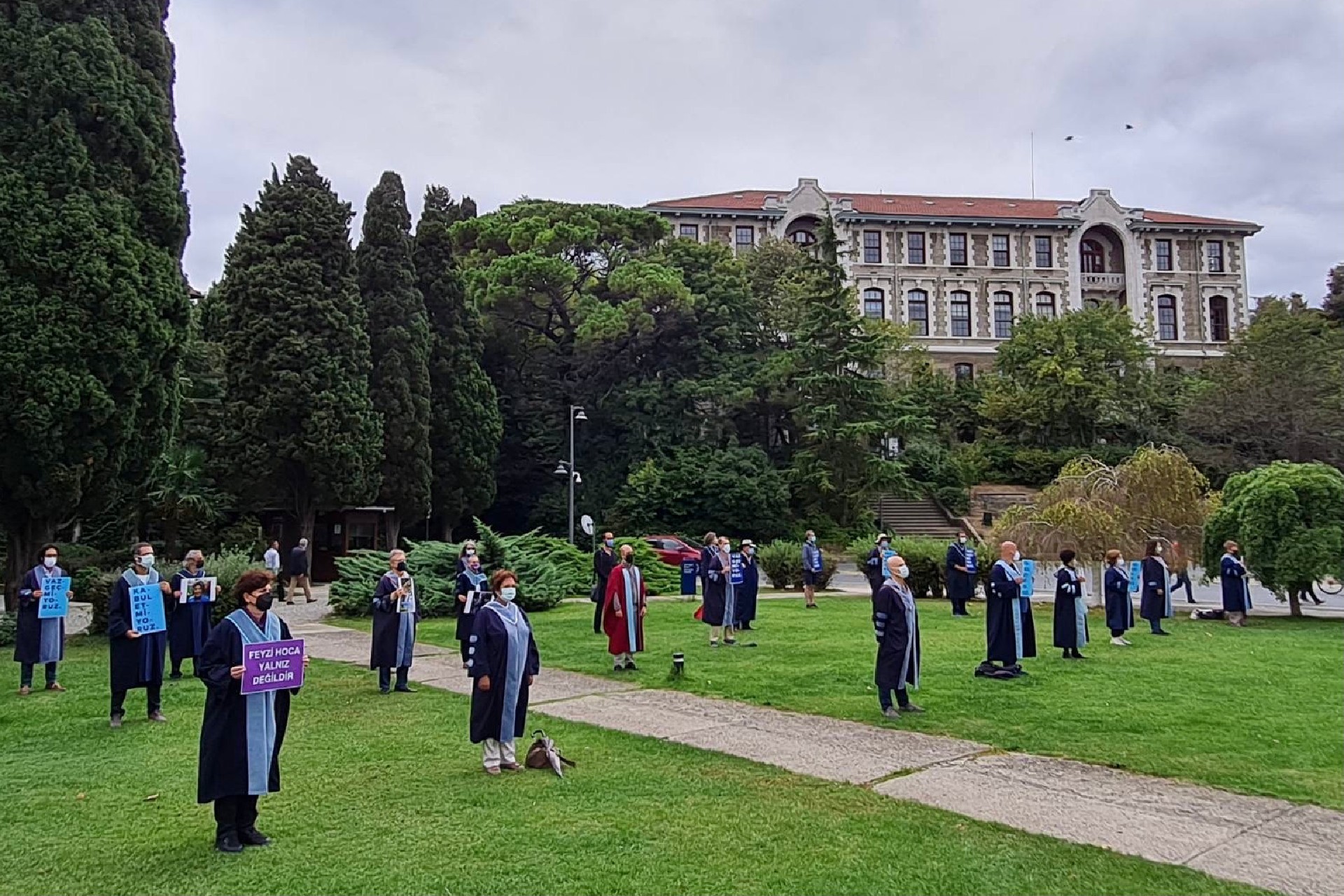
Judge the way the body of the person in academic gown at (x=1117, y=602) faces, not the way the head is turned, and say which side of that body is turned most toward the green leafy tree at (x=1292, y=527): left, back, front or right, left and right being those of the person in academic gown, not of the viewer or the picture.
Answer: left

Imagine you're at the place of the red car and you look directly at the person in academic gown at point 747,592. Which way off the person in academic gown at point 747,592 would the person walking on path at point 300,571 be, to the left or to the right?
right

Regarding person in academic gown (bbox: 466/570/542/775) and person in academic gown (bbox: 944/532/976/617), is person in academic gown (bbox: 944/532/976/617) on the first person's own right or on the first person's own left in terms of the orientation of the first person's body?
on the first person's own left

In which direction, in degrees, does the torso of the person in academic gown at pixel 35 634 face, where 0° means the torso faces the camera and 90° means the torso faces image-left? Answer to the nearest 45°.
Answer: approximately 315°

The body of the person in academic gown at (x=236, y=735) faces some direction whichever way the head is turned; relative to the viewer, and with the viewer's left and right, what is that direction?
facing the viewer and to the right of the viewer

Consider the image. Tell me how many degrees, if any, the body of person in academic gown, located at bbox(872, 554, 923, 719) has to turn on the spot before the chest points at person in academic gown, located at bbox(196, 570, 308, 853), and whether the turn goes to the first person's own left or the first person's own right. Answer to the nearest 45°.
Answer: approximately 90° to the first person's own right

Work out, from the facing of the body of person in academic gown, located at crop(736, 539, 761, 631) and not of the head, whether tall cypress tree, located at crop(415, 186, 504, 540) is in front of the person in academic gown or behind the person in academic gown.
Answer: behind

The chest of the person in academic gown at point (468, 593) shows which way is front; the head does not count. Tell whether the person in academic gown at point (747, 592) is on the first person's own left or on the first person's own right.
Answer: on the first person's own left

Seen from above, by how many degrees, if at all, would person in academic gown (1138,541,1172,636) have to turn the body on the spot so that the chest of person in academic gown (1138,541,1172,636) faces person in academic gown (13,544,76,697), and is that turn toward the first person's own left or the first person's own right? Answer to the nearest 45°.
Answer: approximately 135° to the first person's own right

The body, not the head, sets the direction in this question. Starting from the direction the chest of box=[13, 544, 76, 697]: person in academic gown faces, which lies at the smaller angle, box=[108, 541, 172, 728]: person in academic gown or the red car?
the person in academic gown
